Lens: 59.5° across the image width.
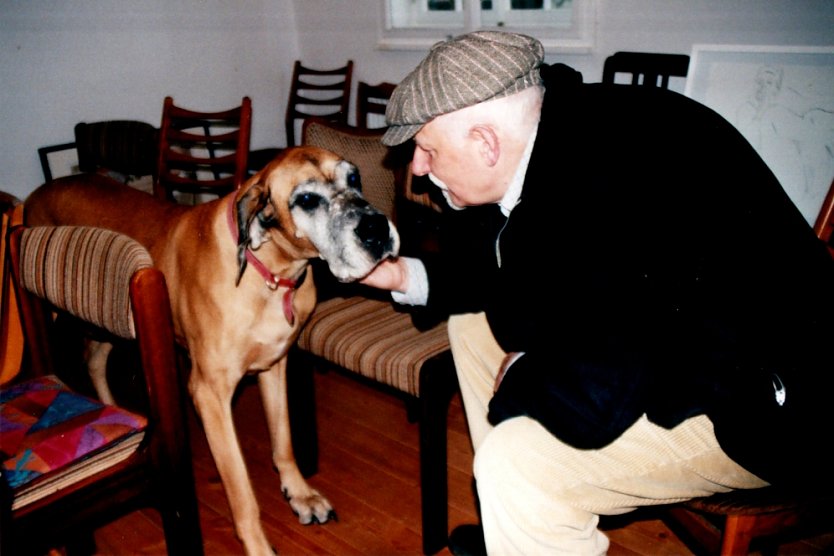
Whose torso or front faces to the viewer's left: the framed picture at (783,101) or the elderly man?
the elderly man

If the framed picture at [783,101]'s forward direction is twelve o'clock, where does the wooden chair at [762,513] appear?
The wooden chair is roughly at 12 o'clock from the framed picture.

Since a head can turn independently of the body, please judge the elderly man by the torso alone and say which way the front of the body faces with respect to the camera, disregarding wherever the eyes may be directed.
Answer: to the viewer's left

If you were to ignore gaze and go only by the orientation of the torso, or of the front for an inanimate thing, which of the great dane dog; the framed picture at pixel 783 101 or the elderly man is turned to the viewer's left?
the elderly man

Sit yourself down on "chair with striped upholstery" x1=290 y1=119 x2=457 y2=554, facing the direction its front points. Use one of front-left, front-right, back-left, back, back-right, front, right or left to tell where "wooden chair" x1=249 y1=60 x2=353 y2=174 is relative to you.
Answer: back-right

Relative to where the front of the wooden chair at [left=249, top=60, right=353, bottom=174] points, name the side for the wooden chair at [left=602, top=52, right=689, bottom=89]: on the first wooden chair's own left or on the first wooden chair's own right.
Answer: on the first wooden chair's own left

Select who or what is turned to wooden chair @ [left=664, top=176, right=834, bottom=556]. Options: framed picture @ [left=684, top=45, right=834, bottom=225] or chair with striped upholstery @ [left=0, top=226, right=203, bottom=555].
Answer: the framed picture

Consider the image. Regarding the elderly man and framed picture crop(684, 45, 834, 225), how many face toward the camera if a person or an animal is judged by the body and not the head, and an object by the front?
1

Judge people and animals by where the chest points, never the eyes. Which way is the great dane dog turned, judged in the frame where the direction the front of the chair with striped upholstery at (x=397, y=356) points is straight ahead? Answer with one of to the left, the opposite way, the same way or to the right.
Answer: to the left

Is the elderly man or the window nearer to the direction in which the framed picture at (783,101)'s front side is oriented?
the elderly man

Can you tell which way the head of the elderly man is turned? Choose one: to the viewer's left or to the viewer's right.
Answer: to the viewer's left

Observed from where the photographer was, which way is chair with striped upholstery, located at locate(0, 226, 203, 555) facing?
facing the viewer and to the left of the viewer

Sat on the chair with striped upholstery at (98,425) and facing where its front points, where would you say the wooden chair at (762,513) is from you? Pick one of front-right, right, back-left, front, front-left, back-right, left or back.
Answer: left

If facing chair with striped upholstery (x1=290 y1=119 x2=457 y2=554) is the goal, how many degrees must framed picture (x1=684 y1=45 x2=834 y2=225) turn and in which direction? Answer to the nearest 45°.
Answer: approximately 45° to its right

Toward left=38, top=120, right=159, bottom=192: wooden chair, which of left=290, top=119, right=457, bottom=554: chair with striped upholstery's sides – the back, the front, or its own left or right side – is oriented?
right
